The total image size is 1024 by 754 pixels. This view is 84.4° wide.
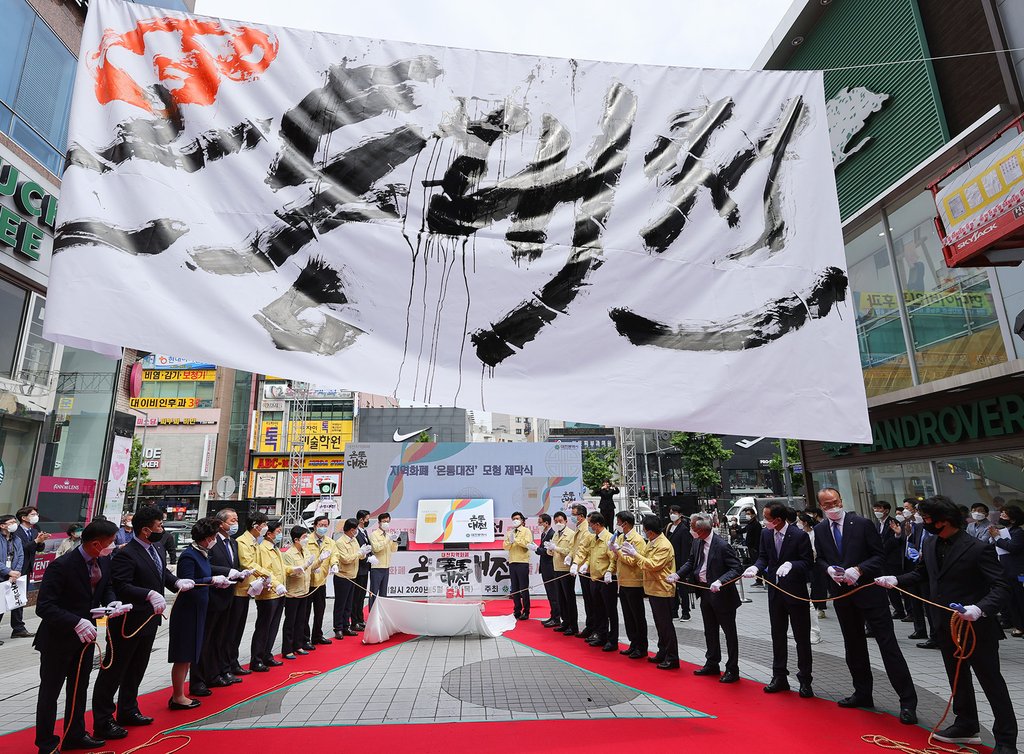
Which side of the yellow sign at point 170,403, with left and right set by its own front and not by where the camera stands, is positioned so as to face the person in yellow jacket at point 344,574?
front

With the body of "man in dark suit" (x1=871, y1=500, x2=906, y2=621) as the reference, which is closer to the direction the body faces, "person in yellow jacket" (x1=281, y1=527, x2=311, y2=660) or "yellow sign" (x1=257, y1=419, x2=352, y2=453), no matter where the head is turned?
the person in yellow jacket

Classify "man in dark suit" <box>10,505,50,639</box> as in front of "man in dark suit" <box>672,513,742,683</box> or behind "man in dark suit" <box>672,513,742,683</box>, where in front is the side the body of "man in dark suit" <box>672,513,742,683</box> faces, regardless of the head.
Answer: in front

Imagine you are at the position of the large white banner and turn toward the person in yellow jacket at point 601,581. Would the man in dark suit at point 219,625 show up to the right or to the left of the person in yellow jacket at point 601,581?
left

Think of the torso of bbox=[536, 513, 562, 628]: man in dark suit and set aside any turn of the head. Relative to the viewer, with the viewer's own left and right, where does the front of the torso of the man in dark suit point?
facing to the left of the viewer

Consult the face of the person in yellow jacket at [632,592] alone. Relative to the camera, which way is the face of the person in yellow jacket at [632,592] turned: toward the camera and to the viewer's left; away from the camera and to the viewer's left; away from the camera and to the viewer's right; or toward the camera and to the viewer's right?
toward the camera and to the viewer's left

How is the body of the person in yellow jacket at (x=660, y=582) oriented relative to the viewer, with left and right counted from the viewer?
facing to the left of the viewer

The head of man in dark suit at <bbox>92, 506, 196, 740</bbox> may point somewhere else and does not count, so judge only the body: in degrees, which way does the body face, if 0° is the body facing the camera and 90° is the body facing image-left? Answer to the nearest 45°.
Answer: approximately 315°

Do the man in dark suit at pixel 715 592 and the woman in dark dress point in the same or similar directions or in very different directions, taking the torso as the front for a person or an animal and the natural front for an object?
very different directions

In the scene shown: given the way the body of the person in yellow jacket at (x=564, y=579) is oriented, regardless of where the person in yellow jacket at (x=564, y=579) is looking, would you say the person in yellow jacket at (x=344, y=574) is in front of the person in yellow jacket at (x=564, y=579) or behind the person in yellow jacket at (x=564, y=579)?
in front
